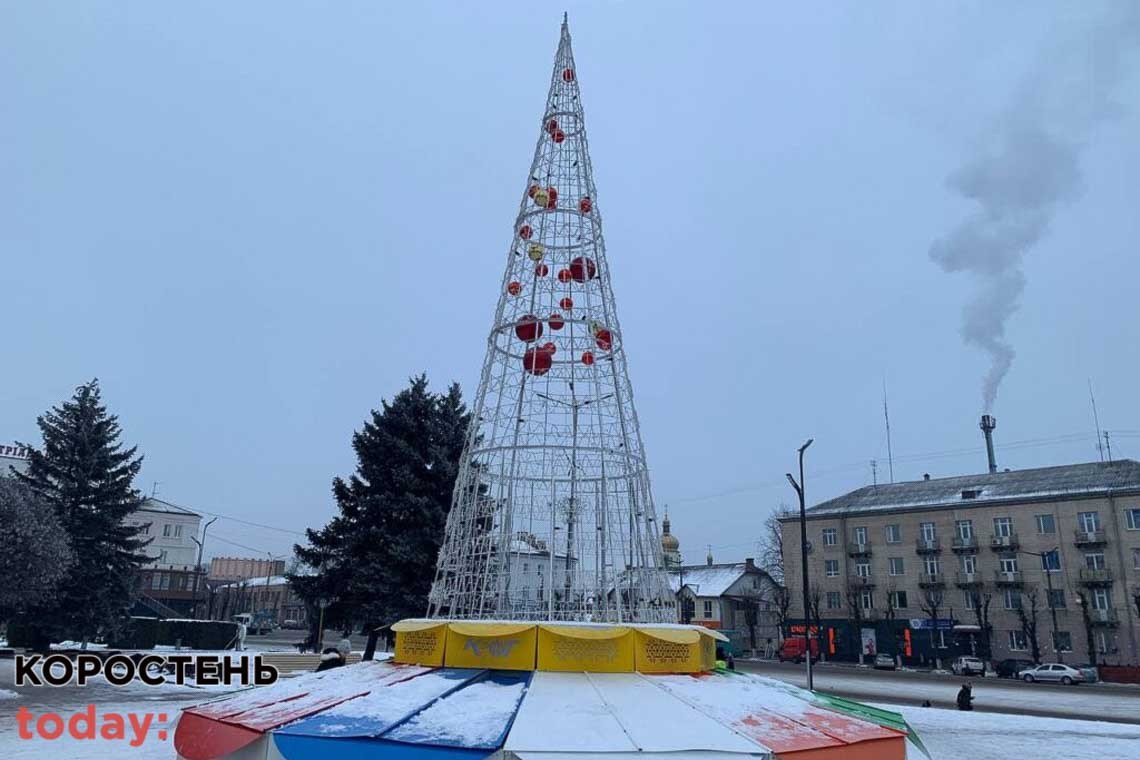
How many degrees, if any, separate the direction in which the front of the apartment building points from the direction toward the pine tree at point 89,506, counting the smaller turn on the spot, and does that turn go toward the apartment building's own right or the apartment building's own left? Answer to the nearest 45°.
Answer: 0° — it already faces it

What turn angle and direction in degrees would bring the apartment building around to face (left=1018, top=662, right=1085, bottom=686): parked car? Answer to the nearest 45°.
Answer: approximately 45° to its left

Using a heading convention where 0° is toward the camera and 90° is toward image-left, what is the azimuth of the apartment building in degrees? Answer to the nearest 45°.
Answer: approximately 45°

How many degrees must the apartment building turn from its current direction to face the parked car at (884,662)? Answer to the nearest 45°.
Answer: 0° — it already faces it

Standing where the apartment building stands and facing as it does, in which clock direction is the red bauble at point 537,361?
The red bauble is roughly at 11 o'clock from the apartment building.

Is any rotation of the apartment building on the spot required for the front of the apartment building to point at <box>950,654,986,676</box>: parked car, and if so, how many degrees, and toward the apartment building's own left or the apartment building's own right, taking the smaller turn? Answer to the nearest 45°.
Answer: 0° — it already faces it
